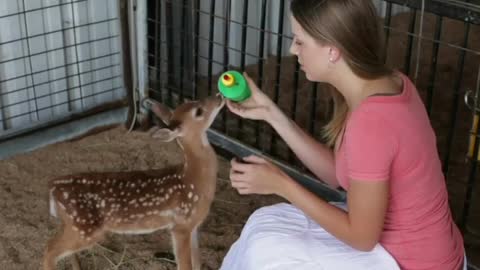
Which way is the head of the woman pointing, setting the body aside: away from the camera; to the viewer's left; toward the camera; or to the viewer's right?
to the viewer's left

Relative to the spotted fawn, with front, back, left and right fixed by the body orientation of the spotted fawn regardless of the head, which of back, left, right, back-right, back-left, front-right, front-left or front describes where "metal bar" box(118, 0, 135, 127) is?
left

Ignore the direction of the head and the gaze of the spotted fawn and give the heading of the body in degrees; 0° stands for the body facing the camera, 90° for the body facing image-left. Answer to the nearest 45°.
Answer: approximately 270°

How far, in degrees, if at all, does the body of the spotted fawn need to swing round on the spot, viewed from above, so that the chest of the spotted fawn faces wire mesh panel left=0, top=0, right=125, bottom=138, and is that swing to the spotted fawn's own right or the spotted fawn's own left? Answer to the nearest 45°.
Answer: approximately 90° to the spotted fawn's own left

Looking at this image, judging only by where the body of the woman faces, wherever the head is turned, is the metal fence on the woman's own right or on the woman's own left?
on the woman's own right

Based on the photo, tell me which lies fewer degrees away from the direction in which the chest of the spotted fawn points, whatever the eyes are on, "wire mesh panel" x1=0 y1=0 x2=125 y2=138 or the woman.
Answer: the woman

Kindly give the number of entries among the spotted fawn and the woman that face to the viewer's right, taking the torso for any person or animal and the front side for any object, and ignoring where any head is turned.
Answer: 1

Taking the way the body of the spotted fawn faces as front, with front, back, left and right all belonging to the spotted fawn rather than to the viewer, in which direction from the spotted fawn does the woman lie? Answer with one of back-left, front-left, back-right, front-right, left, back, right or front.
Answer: front-right

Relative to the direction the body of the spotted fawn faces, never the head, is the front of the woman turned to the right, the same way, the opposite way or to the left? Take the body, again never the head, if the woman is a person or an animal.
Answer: the opposite way

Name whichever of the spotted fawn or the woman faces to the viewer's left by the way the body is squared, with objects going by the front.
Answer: the woman

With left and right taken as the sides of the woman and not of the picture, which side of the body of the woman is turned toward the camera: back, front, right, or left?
left
